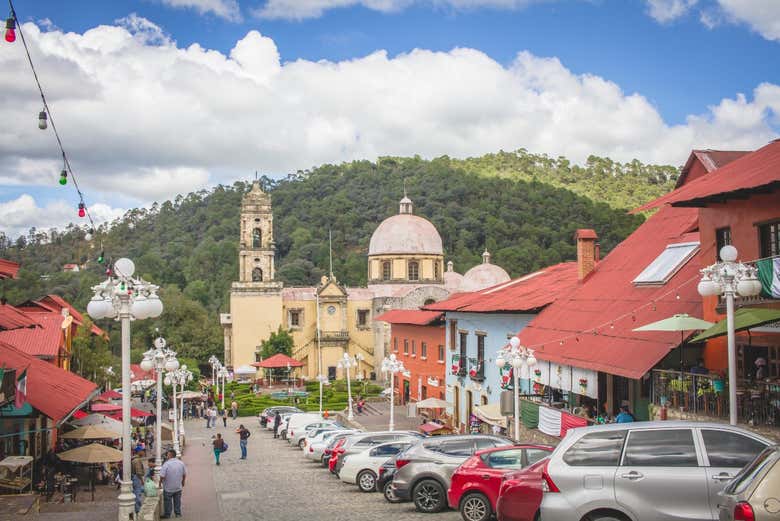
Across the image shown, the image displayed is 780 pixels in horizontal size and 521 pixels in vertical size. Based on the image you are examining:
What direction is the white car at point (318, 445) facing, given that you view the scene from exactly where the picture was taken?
facing away from the viewer and to the right of the viewer

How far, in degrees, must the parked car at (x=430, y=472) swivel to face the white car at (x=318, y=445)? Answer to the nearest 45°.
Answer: approximately 90° to its left

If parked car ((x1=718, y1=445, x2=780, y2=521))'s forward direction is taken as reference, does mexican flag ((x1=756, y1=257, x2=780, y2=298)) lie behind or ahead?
ahead

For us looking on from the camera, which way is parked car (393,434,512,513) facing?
facing to the right of the viewer

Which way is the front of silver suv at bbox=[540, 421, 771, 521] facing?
to the viewer's right

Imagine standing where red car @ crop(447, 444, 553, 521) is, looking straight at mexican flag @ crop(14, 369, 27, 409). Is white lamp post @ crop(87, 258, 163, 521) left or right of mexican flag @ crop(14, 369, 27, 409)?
left

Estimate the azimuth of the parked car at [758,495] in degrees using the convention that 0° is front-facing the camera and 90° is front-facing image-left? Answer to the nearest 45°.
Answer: approximately 225°

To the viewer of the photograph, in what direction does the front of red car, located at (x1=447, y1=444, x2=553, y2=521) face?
facing to the right of the viewer

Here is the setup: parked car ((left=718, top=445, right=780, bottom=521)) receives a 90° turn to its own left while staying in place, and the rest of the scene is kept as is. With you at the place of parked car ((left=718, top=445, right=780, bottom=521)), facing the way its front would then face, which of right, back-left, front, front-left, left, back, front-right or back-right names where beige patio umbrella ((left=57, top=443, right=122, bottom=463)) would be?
front
